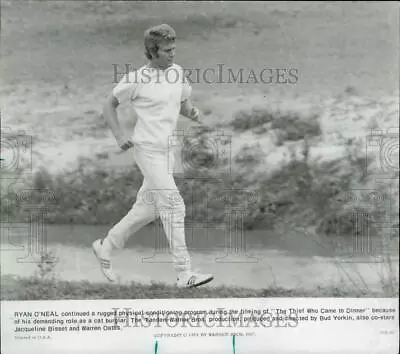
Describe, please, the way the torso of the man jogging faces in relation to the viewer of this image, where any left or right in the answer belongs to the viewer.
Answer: facing the viewer and to the right of the viewer
